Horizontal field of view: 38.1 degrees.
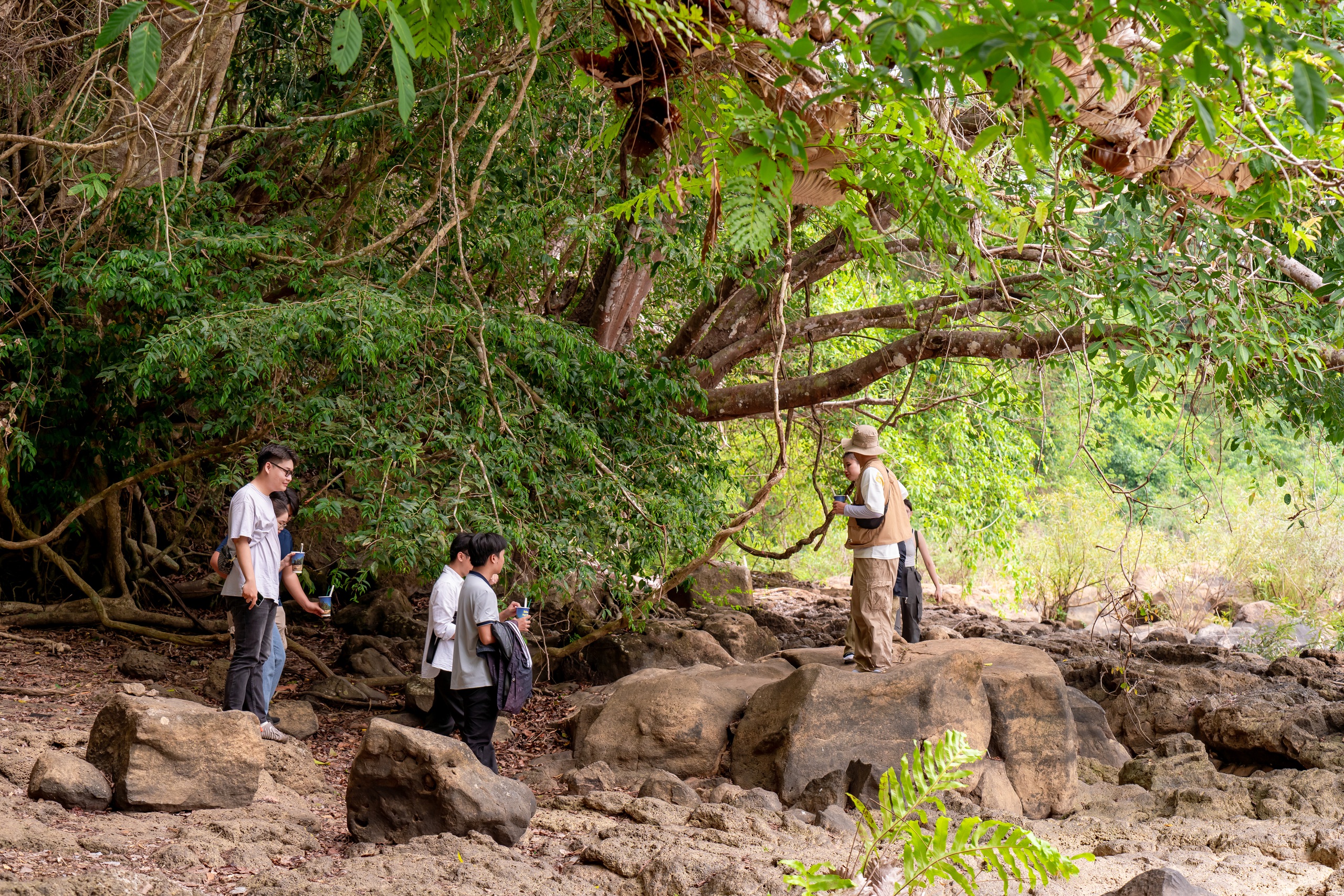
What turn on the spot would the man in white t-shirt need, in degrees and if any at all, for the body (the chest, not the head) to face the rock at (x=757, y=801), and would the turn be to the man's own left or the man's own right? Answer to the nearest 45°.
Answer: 0° — they already face it

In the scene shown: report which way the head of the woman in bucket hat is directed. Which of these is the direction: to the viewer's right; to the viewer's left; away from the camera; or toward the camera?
to the viewer's left

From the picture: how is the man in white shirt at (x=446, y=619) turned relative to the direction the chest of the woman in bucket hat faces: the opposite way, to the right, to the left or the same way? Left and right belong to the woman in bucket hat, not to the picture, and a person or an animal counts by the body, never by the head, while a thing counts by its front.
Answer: the opposite way

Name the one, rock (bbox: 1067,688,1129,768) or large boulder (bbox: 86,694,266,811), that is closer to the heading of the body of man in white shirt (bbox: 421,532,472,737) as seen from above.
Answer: the rock

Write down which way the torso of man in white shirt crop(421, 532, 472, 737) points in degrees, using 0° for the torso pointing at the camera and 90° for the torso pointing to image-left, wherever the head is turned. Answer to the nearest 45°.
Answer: approximately 270°

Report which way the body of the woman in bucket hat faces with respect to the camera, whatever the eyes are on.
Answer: to the viewer's left

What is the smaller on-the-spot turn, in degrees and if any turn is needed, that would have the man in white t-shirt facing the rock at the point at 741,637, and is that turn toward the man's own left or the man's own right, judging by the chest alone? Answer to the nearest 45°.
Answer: approximately 45° to the man's own left

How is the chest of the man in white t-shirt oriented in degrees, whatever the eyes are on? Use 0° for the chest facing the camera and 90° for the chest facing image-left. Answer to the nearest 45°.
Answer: approximately 270°

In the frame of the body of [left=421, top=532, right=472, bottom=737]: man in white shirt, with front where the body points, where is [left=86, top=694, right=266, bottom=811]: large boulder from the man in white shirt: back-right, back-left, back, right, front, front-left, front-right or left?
back-right
